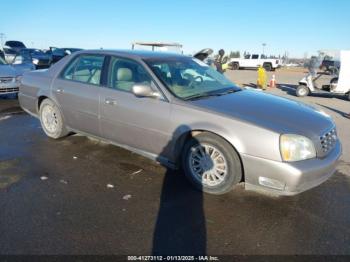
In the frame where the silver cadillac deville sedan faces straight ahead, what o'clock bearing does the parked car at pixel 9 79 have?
The parked car is roughly at 6 o'clock from the silver cadillac deville sedan.

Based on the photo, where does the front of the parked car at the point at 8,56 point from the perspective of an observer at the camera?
facing the viewer and to the right of the viewer

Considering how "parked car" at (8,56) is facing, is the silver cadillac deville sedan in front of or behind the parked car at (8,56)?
in front

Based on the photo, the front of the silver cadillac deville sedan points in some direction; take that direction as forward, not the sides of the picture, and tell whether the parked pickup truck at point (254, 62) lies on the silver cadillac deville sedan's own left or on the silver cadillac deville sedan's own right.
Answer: on the silver cadillac deville sedan's own left

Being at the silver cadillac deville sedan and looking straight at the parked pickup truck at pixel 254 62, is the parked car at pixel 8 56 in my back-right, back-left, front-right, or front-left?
front-left

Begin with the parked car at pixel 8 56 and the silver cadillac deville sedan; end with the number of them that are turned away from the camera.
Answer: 0

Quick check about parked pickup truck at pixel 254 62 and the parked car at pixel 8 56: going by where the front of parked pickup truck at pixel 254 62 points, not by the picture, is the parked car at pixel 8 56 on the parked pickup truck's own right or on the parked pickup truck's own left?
on the parked pickup truck's own left

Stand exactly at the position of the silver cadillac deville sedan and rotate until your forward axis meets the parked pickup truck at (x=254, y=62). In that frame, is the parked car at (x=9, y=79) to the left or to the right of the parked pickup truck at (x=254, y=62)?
left

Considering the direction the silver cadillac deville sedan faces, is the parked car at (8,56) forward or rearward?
rearward
